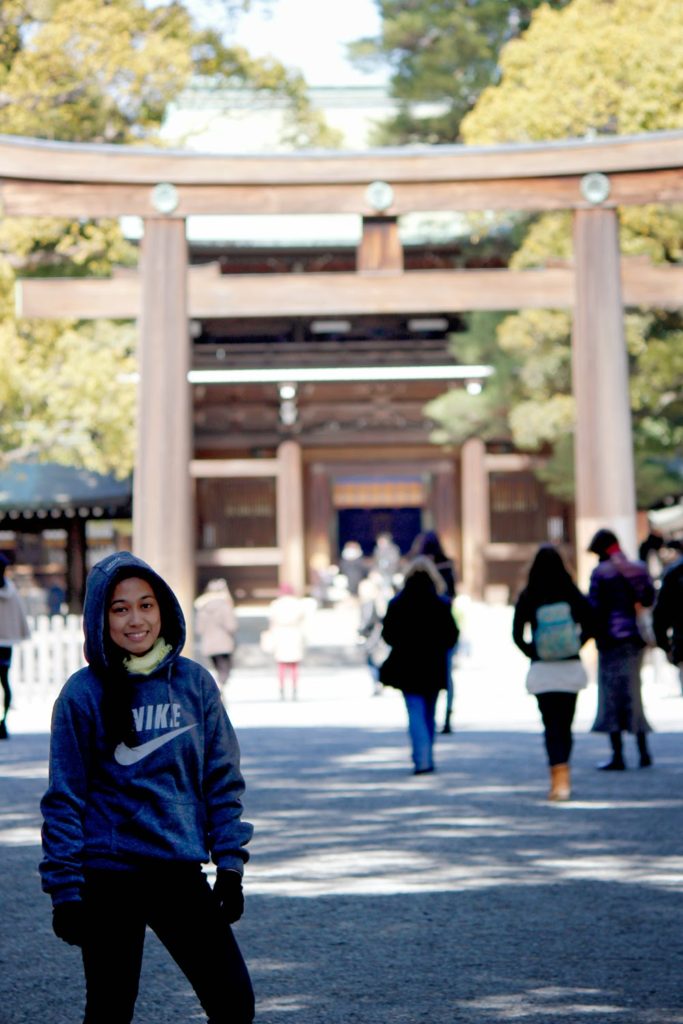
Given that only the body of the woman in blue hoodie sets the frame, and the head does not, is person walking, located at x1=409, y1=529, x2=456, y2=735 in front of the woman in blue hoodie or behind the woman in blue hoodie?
behind

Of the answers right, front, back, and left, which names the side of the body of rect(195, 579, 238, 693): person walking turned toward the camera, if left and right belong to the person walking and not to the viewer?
back

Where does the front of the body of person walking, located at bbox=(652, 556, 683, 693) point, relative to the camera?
away from the camera

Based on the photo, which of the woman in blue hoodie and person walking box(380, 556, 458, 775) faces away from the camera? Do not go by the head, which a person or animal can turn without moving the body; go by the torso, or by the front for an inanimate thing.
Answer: the person walking

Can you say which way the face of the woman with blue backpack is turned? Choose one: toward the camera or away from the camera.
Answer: away from the camera

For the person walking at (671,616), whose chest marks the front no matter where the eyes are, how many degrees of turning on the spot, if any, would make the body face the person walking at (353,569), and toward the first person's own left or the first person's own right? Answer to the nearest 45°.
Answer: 0° — they already face them

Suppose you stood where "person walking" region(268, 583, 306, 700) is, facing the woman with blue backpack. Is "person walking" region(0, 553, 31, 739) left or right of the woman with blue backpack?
right

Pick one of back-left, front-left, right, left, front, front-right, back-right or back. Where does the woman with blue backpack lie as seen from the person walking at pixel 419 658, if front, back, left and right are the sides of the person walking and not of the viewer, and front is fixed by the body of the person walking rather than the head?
back-right

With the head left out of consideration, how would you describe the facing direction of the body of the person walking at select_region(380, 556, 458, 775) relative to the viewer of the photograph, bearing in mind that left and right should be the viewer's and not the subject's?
facing away from the viewer

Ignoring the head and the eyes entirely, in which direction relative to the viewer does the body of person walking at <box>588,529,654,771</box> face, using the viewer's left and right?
facing away from the viewer and to the left of the viewer

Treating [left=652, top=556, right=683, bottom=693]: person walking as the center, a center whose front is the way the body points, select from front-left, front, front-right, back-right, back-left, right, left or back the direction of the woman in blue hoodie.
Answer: back

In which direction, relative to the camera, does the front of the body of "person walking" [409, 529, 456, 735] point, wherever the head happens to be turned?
away from the camera
